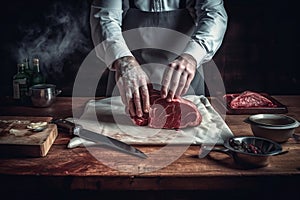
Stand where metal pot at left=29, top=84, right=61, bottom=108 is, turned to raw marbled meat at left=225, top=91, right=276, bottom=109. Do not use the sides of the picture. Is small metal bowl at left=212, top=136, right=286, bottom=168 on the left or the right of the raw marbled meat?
right

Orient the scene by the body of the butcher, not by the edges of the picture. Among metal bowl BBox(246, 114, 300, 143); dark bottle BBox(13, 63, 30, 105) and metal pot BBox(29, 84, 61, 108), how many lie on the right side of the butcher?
2

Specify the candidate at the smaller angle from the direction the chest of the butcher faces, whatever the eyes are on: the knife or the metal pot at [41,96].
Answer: the knife

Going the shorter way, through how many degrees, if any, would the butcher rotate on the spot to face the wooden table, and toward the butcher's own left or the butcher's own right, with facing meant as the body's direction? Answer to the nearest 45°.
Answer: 0° — they already face it

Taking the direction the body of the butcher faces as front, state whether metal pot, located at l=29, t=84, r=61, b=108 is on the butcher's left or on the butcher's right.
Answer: on the butcher's right

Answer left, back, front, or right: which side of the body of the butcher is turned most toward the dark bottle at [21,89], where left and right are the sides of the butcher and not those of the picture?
right

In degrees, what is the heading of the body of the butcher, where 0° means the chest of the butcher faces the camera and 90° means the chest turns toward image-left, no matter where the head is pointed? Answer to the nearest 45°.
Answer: approximately 0°
